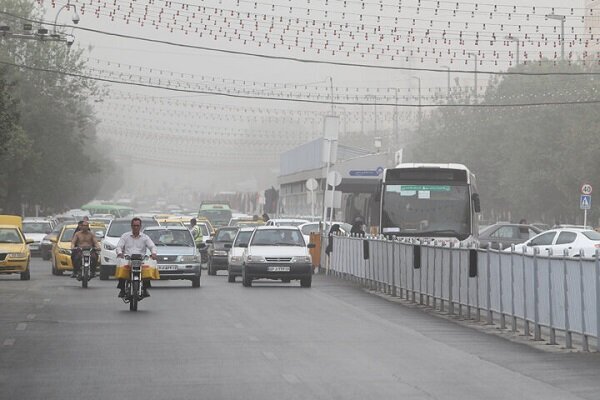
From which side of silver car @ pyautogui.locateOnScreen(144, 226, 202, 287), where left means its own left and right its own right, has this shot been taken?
front

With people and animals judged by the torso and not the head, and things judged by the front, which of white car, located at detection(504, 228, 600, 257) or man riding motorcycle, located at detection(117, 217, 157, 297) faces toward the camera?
the man riding motorcycle

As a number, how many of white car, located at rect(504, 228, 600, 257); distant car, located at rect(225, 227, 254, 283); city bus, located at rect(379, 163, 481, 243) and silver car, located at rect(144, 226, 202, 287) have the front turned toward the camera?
3

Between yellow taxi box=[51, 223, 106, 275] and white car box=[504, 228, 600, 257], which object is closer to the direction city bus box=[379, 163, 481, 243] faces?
the yellow taxi

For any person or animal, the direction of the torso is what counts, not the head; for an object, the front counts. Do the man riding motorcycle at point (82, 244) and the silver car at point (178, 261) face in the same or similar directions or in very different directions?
same or similar directions

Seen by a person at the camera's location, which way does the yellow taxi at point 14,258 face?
facing the viewer

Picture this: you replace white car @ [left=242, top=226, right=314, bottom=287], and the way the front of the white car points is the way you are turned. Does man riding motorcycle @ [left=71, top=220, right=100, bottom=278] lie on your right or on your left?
on your right

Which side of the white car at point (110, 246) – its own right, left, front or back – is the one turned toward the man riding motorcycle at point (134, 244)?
front

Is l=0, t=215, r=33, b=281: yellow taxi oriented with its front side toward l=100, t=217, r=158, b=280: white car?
no

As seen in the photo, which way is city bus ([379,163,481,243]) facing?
toward the camera

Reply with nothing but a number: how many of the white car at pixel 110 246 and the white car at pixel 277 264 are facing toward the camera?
2

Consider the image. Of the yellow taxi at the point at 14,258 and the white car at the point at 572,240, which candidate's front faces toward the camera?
the yellow taxi

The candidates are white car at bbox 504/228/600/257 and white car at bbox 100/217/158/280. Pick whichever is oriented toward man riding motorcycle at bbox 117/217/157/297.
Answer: the white car at bbox 100/217/158/280

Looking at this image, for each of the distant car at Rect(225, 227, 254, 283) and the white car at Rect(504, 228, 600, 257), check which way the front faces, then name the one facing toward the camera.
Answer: the distant car

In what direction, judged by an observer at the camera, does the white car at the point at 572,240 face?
facing away from the viewer and to the left of the viewer
